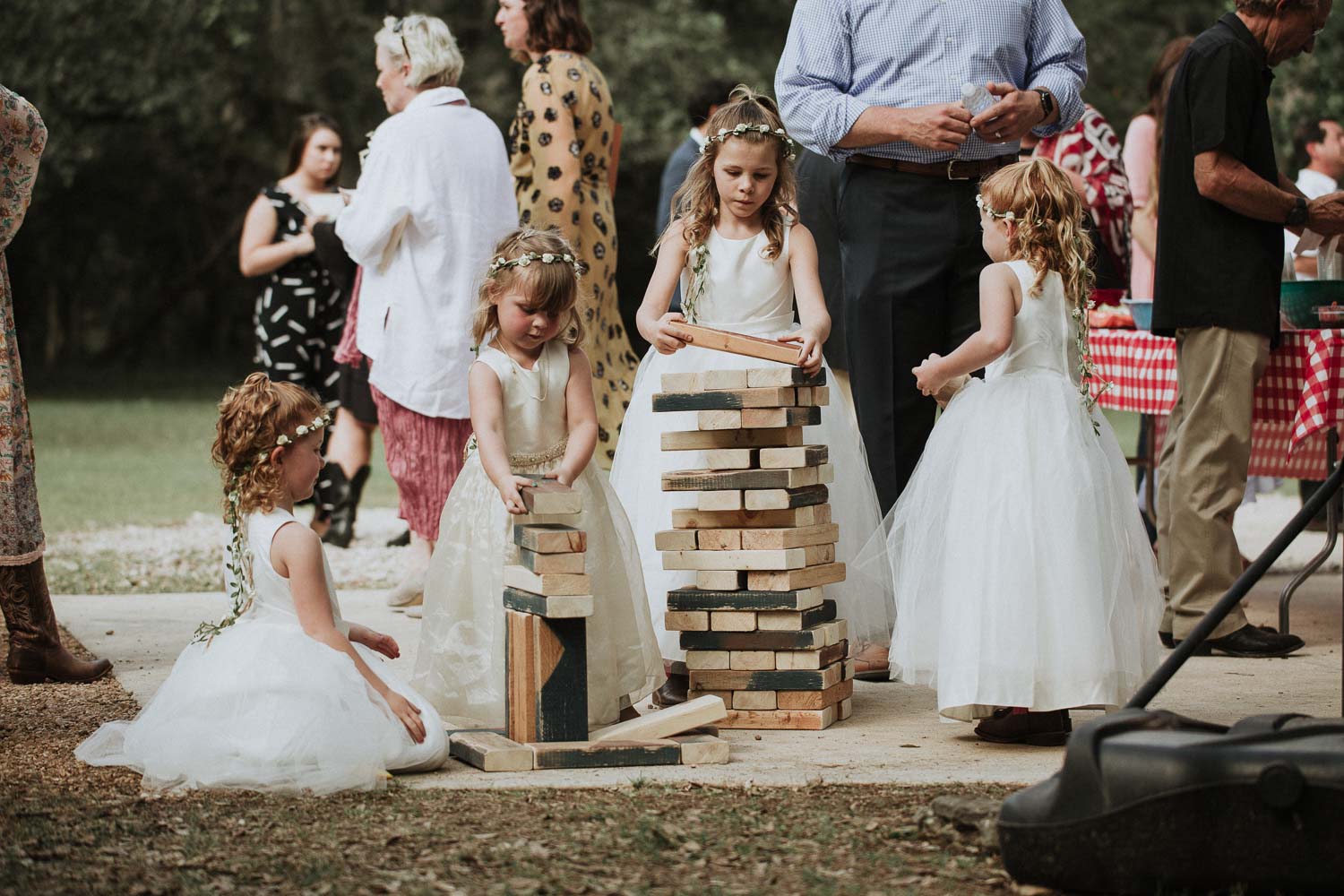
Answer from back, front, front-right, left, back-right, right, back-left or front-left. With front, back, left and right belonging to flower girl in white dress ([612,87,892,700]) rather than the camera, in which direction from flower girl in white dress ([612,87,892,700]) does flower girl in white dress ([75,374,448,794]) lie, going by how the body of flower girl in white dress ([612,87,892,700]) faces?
front-right

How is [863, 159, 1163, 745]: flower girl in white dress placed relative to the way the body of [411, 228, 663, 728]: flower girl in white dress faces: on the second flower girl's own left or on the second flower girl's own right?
on the second flower girl's own left

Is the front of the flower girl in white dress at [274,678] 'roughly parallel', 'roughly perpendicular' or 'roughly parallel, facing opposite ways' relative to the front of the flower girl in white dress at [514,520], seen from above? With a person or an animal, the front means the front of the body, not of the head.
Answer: roughly perpendicular

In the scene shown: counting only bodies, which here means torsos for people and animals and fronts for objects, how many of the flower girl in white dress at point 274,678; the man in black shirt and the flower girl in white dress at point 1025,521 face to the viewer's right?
2

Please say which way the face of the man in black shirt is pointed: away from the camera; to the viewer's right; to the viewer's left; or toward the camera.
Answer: to the viewer's right

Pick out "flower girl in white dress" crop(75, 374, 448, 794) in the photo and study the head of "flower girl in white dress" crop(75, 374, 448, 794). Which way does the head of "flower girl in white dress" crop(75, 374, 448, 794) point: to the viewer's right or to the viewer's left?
to the viewer's right

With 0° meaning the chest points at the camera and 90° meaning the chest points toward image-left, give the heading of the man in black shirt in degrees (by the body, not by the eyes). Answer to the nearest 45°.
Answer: approximately 270°

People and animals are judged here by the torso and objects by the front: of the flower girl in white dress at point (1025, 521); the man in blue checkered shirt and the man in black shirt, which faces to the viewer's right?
the man in black shirt

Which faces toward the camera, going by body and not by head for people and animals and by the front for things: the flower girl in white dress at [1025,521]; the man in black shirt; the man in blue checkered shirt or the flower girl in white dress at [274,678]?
the man in blue checkered shirt
